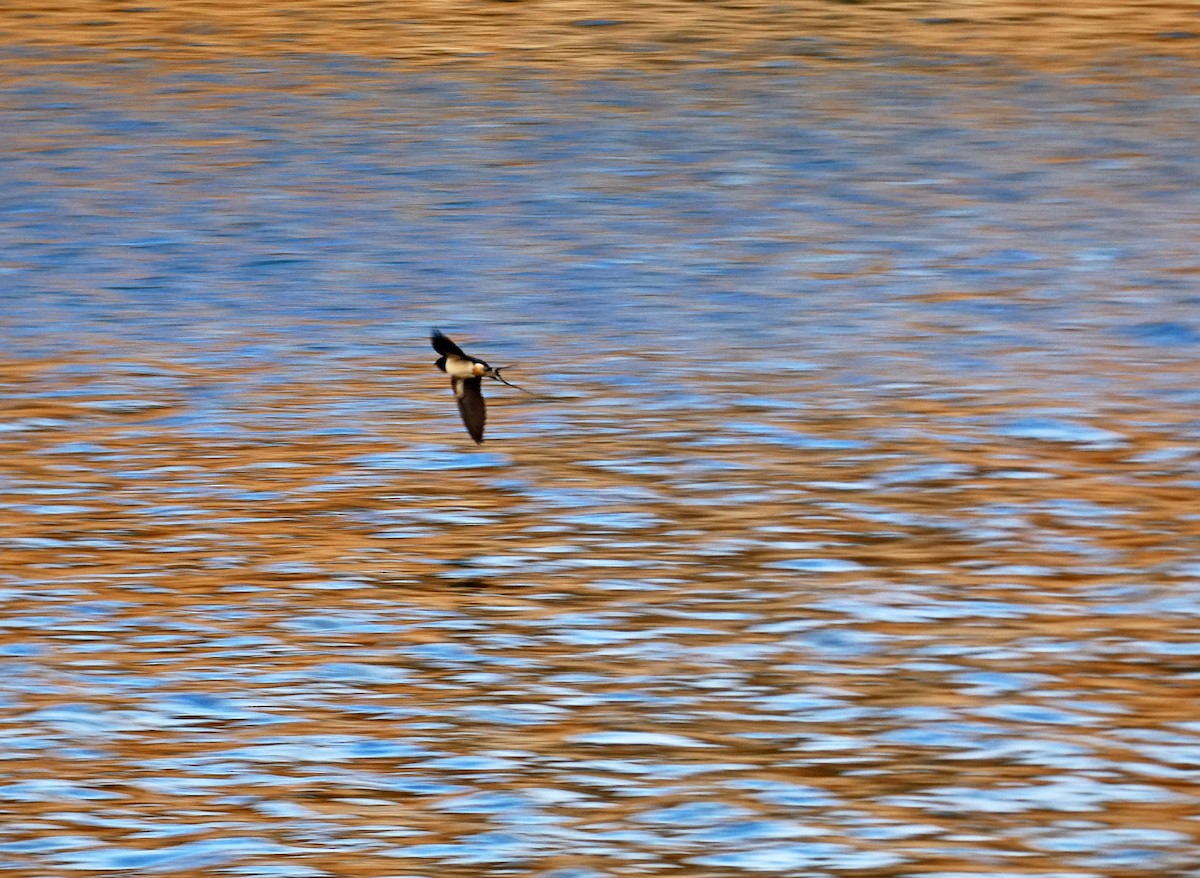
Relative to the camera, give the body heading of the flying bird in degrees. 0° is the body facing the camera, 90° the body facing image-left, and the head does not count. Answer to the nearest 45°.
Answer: approximately 90°
